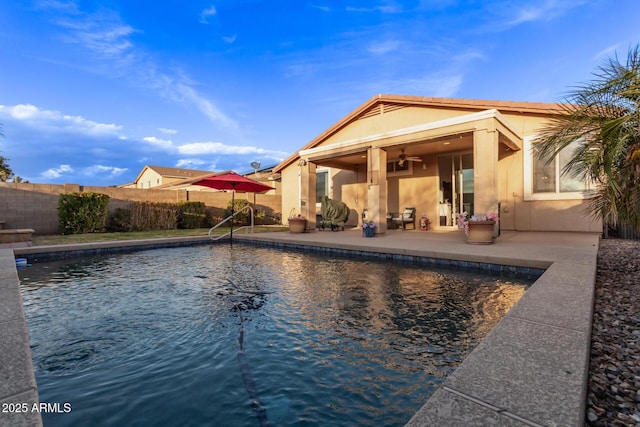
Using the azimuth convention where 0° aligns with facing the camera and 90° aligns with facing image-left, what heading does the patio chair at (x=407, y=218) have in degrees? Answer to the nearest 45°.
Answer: approximately 45°

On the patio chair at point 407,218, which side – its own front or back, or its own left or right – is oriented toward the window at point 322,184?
right

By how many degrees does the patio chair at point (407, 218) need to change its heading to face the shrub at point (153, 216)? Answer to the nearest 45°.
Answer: approximately 45° to its right

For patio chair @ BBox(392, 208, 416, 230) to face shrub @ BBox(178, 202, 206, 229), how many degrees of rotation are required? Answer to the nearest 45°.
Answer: approximately 45° to its right

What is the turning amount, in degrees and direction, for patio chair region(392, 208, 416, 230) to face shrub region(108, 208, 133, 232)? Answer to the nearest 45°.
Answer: approximately 45° to its right
